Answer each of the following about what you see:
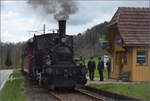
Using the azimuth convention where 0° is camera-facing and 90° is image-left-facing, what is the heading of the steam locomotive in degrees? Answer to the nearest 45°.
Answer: approximately 315°

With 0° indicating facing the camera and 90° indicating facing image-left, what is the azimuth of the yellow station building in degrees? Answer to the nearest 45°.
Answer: approximately 45°
